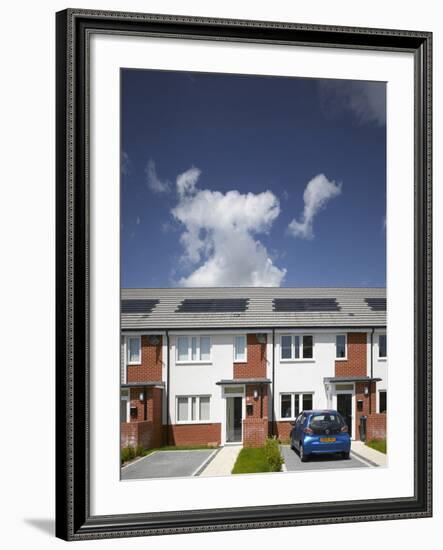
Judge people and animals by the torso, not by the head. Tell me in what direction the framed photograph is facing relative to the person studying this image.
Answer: facing the viewer and to the right of the viewer
